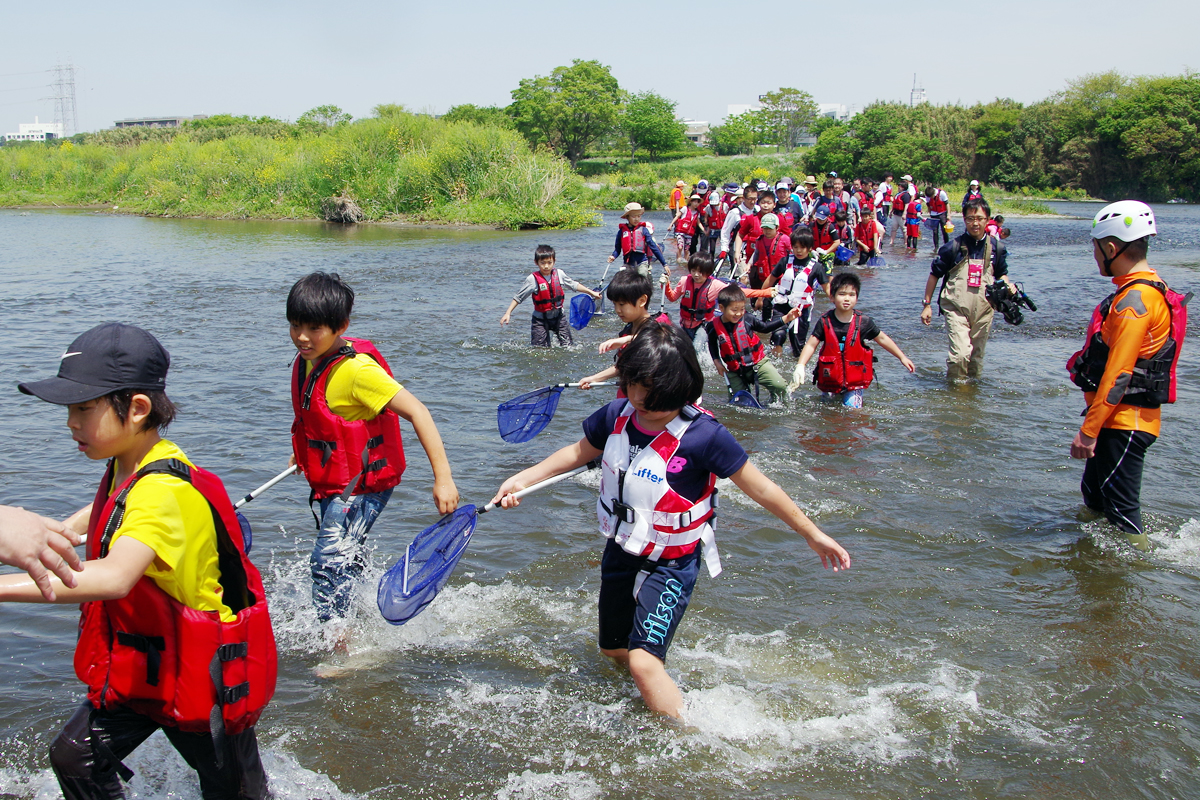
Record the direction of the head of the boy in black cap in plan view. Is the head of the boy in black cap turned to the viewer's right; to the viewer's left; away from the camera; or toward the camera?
to the viewer's left

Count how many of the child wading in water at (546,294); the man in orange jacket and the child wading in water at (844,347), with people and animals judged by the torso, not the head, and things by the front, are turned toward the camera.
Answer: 2

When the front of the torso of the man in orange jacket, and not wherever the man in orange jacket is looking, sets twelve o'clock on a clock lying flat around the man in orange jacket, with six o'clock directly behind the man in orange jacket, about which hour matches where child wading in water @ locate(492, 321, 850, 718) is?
The child wading in water is roughly at 10 o'clock from the man in orange jacket.

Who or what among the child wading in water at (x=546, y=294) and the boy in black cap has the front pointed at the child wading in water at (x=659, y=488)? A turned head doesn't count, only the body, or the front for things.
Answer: the child wading in water at (x=546, y=294)

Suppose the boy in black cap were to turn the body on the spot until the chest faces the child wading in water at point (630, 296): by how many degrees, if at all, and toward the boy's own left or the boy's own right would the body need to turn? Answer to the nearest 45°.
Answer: approximately 180°

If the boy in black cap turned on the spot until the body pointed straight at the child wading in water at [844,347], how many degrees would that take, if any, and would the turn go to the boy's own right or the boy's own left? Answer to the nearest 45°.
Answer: approximately 180°

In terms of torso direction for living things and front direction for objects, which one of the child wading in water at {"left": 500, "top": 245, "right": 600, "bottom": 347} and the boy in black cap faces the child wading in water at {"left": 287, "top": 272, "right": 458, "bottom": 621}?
the child wading in water at {"left": 500, "top": 245, "right": 600, "bottom": 347}

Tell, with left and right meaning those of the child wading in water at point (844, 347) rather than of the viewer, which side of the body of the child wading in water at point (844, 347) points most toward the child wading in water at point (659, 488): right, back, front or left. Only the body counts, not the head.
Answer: front

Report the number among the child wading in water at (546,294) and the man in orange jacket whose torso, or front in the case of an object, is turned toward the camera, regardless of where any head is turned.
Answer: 1

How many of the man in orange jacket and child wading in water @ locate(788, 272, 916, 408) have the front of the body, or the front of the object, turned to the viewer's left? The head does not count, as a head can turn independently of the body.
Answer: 1
